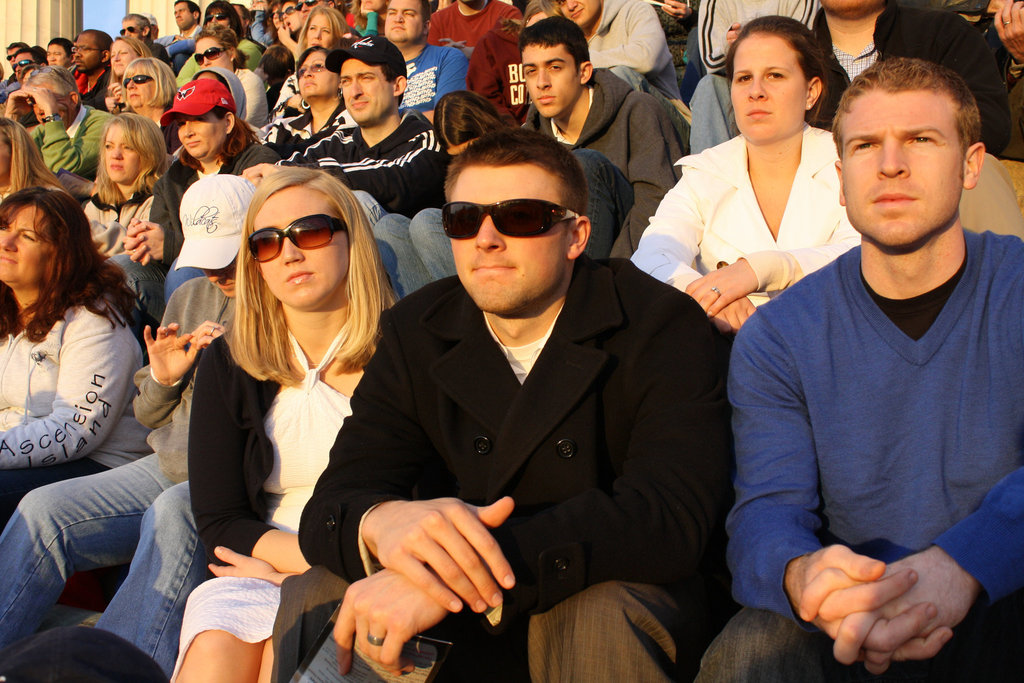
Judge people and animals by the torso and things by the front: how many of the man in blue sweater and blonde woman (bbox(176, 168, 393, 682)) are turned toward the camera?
2

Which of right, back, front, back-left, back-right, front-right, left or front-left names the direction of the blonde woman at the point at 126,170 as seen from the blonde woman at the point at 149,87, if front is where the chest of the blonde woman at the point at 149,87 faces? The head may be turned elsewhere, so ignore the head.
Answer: front-left

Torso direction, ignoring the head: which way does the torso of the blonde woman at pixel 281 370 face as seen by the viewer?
toward the camera

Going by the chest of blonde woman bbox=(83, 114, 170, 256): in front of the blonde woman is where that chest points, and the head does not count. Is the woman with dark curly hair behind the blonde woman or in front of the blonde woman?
in front

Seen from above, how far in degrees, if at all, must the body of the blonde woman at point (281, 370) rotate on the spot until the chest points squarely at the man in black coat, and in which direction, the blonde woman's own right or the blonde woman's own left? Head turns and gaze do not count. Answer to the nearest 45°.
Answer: approximately 45° to the blonde woman's own left

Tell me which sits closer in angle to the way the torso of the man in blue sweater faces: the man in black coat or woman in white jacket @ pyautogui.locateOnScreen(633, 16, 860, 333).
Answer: the man in black coat

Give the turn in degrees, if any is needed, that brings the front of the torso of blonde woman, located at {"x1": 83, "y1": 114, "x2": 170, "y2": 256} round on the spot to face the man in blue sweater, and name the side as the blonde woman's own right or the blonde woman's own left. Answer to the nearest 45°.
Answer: approximately 45° to the blonde woman's own left

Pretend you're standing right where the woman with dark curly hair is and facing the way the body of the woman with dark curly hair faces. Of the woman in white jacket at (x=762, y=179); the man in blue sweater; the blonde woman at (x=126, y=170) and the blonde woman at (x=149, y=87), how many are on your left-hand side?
2

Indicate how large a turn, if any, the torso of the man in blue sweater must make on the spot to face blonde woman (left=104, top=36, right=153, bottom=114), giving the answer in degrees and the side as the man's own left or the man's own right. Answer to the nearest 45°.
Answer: approximately 135° to the man's own right

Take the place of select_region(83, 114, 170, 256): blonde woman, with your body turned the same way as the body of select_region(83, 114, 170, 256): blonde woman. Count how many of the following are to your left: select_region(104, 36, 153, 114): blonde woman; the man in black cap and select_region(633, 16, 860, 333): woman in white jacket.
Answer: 2

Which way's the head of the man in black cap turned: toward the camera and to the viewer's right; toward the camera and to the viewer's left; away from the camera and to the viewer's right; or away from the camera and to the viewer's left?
toward the camera and to the viewer's left

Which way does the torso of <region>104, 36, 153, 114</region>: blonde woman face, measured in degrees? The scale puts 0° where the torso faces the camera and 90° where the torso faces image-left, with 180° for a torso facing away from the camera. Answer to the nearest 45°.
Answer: approximately 45°

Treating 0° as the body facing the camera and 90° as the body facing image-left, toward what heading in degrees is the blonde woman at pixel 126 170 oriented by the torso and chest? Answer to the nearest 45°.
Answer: approximately 45°
